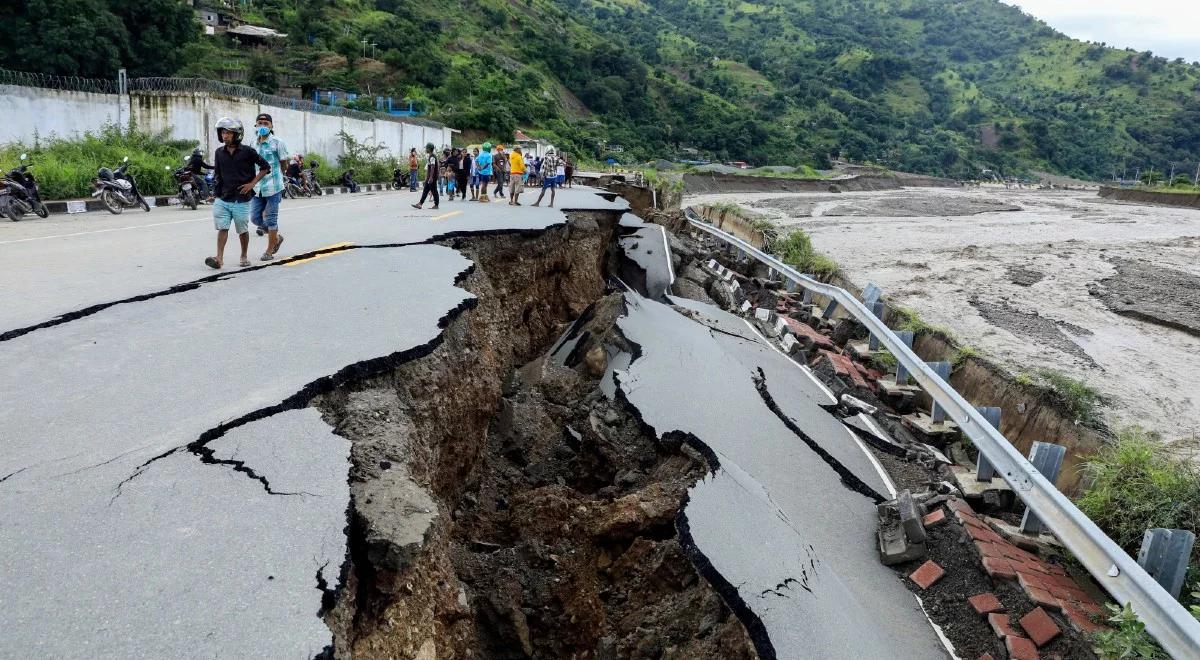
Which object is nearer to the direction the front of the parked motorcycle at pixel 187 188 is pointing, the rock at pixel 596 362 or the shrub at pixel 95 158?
the rock
